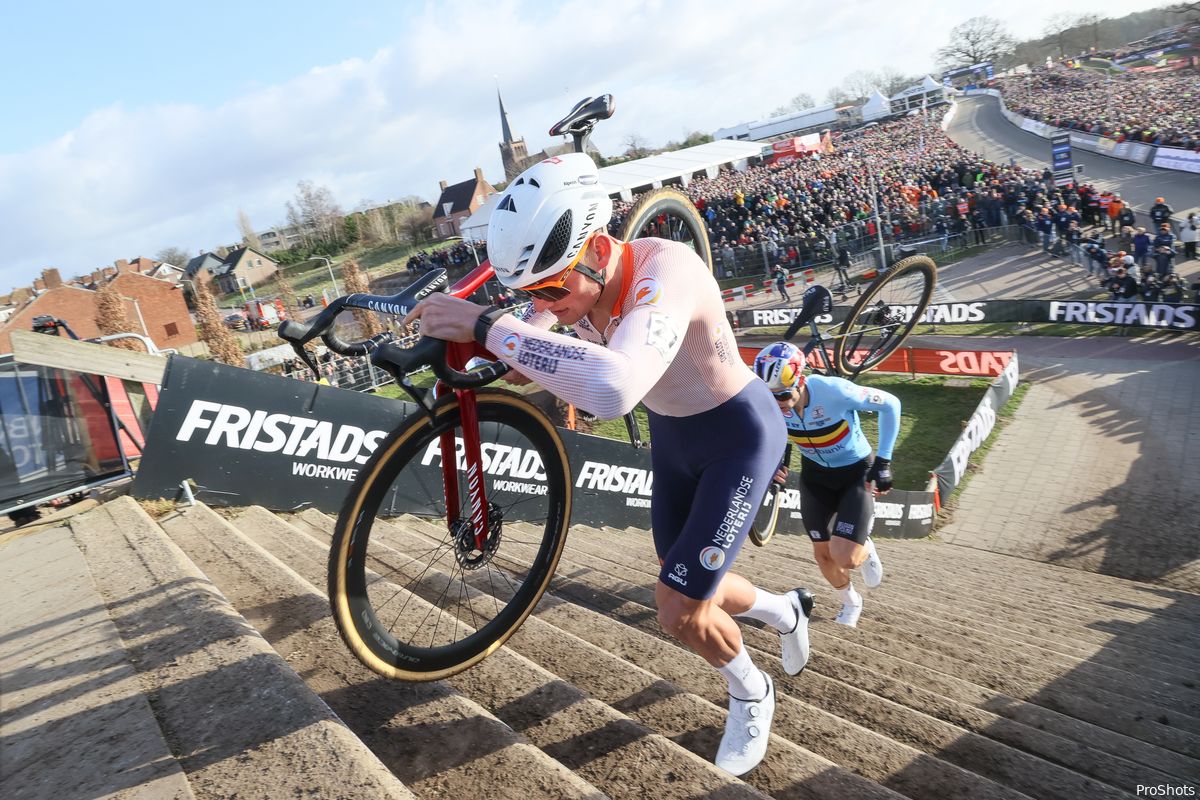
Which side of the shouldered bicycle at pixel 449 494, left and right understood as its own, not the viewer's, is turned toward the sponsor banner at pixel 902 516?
back

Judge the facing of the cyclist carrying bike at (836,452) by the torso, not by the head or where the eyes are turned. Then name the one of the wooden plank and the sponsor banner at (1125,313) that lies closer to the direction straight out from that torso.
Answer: the wooden plank

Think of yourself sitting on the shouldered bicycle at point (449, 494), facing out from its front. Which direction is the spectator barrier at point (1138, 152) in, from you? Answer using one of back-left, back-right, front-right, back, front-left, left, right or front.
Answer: back

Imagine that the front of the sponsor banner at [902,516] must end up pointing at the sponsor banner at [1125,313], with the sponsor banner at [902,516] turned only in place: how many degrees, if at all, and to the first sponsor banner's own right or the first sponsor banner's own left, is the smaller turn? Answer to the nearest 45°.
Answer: approximately 135° to the first sponsor banner's own left

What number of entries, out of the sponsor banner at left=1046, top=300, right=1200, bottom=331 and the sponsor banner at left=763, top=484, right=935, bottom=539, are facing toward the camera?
2

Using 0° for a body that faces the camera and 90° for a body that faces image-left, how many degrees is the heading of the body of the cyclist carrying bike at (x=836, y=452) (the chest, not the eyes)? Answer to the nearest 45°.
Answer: approximately 45°

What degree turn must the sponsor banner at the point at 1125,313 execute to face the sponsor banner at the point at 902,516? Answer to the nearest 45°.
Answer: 0° — it already faces it

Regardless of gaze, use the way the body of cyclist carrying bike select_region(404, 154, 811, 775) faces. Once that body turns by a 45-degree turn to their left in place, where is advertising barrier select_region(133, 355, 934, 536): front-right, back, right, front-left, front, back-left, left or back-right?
back-right

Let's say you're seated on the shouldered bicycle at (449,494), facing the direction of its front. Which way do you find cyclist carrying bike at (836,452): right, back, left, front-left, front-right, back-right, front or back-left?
back

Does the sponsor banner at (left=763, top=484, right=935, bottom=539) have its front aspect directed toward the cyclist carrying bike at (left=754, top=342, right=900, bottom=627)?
yes

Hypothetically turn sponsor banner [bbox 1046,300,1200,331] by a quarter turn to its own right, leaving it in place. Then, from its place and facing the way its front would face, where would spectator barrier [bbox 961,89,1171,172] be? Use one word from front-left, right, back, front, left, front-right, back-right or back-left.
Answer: right
